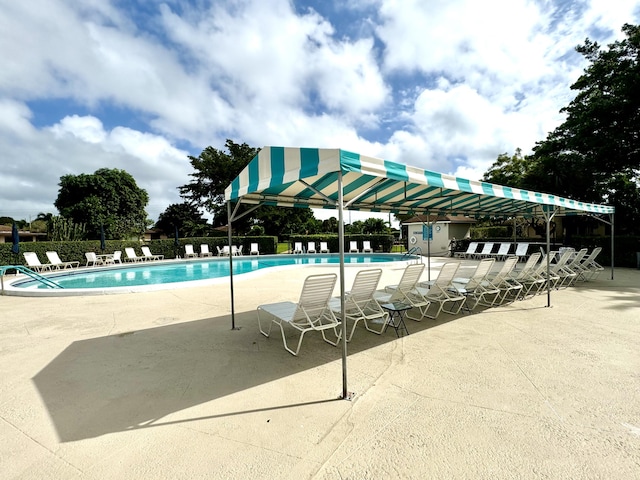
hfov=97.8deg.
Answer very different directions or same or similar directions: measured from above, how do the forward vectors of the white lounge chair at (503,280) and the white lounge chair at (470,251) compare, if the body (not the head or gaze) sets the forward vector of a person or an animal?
same or similar directions

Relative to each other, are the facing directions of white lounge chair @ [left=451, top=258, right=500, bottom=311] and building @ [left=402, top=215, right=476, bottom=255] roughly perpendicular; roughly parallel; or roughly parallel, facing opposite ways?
roughly perpendicular

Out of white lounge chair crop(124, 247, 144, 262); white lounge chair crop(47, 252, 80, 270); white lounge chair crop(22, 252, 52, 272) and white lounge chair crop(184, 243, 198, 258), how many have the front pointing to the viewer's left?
0

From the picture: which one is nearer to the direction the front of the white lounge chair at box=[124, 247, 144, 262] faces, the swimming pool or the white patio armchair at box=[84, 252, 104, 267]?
the swimming pool

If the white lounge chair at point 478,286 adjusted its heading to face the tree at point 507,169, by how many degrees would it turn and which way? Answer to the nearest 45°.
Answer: approximately 135° to its right

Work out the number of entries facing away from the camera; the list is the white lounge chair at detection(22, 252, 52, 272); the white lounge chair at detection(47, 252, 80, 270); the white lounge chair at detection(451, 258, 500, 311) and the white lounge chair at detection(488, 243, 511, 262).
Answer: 0

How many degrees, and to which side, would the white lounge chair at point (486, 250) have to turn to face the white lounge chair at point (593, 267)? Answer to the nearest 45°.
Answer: approximately 45° to its left

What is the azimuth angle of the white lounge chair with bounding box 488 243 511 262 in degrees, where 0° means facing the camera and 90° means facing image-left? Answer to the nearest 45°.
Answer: approximately 45°

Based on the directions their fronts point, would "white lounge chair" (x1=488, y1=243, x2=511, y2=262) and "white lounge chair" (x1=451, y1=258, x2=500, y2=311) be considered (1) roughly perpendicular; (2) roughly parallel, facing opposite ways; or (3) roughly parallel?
roughly parallel

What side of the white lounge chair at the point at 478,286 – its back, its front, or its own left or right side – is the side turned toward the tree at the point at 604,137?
back

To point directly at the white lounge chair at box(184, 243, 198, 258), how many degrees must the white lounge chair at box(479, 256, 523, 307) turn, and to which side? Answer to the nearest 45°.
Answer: approximately 45° to its right

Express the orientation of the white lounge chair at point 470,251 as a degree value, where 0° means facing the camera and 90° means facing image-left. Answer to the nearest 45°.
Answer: approximately 45°

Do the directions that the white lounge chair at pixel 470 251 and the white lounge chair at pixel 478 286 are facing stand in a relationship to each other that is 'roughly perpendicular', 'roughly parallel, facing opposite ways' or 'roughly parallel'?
roughly parallel

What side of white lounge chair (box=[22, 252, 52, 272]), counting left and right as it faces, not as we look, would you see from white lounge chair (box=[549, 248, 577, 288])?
front

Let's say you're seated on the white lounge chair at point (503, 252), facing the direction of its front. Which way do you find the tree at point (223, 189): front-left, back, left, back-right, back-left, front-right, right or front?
front-right

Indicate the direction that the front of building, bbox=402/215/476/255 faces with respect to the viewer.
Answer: facing the viewer and to the left of the viewer

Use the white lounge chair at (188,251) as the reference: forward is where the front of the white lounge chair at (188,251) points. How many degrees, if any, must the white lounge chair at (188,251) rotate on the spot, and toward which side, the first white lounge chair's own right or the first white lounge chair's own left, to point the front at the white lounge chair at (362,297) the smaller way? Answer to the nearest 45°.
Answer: approximately 45° to the first white lounge chair's own right

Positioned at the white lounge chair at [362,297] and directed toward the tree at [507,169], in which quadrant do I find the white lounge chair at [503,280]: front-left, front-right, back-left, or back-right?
front-right

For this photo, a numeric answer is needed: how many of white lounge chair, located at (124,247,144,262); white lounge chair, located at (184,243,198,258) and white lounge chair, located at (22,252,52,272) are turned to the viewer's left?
0
